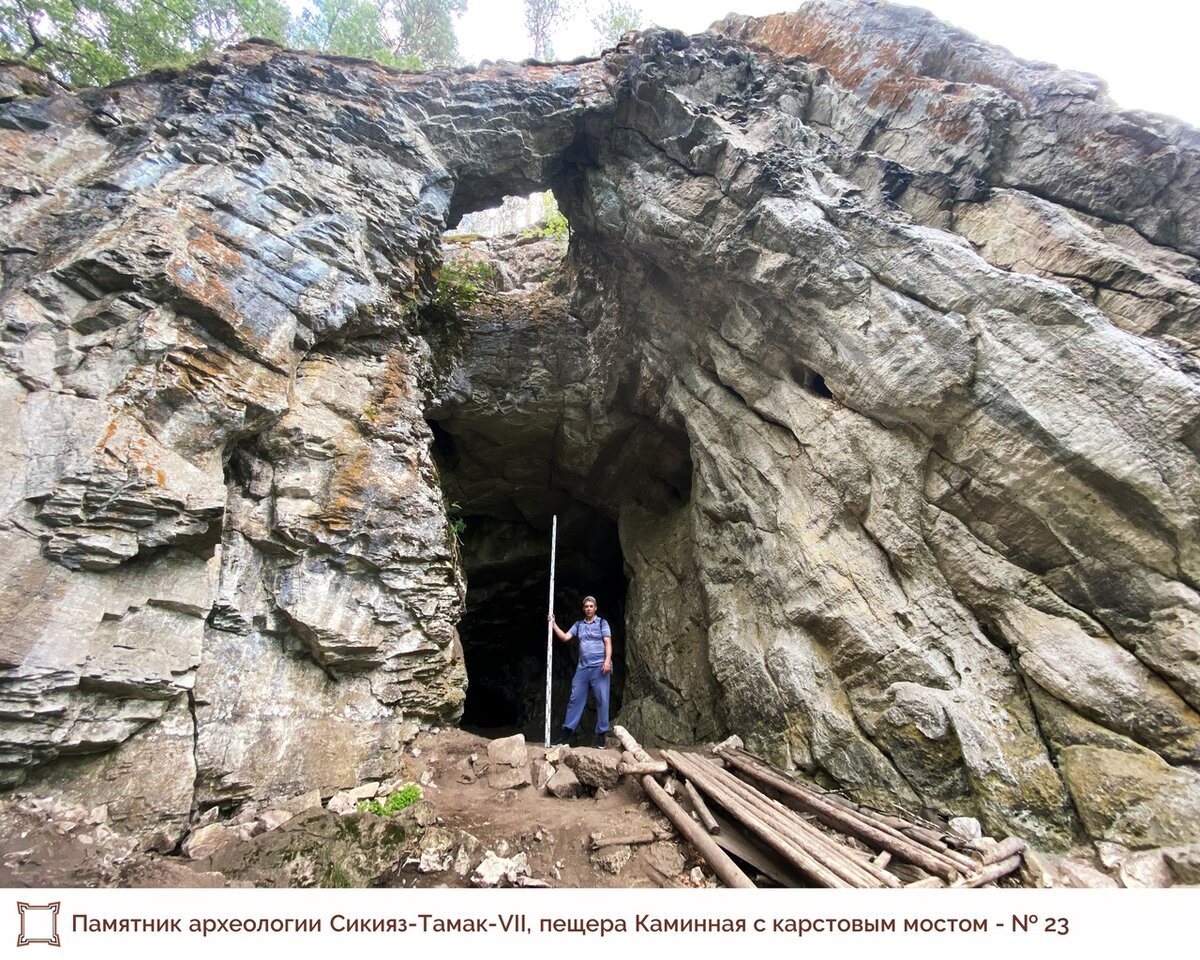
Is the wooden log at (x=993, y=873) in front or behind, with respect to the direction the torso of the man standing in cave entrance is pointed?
in front

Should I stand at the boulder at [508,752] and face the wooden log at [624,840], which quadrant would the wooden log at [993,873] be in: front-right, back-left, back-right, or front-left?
front-left

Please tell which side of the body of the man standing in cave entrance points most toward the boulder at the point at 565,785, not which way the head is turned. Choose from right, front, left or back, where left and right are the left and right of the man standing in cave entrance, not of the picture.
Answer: front

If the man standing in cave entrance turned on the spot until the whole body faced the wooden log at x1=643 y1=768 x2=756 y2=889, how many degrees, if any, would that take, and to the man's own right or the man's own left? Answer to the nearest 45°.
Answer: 0° — they already face it

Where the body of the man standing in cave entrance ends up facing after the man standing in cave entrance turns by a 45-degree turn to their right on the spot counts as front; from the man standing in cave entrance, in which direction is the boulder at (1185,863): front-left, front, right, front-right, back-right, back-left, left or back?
left

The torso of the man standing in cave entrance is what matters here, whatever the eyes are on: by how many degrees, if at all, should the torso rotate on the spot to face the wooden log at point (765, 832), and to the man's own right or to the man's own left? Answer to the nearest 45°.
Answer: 0° — they already face it

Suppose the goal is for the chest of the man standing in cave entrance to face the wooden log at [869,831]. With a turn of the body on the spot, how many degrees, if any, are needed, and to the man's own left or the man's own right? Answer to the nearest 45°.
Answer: approximately 45° to the man's own left

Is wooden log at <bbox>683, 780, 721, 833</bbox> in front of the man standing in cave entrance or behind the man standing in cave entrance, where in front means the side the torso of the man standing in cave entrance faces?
in front

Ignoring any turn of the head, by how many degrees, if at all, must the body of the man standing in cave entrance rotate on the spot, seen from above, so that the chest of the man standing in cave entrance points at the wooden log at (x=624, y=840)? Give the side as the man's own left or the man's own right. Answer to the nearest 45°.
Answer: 0° — they already face it

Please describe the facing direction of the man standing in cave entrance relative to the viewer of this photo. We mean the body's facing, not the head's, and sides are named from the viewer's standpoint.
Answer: facing the viewer

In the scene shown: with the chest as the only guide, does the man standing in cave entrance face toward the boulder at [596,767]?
yes

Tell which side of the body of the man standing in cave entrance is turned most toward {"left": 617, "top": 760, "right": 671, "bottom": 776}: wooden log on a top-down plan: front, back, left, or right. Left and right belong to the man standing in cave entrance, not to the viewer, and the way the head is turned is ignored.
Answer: front
